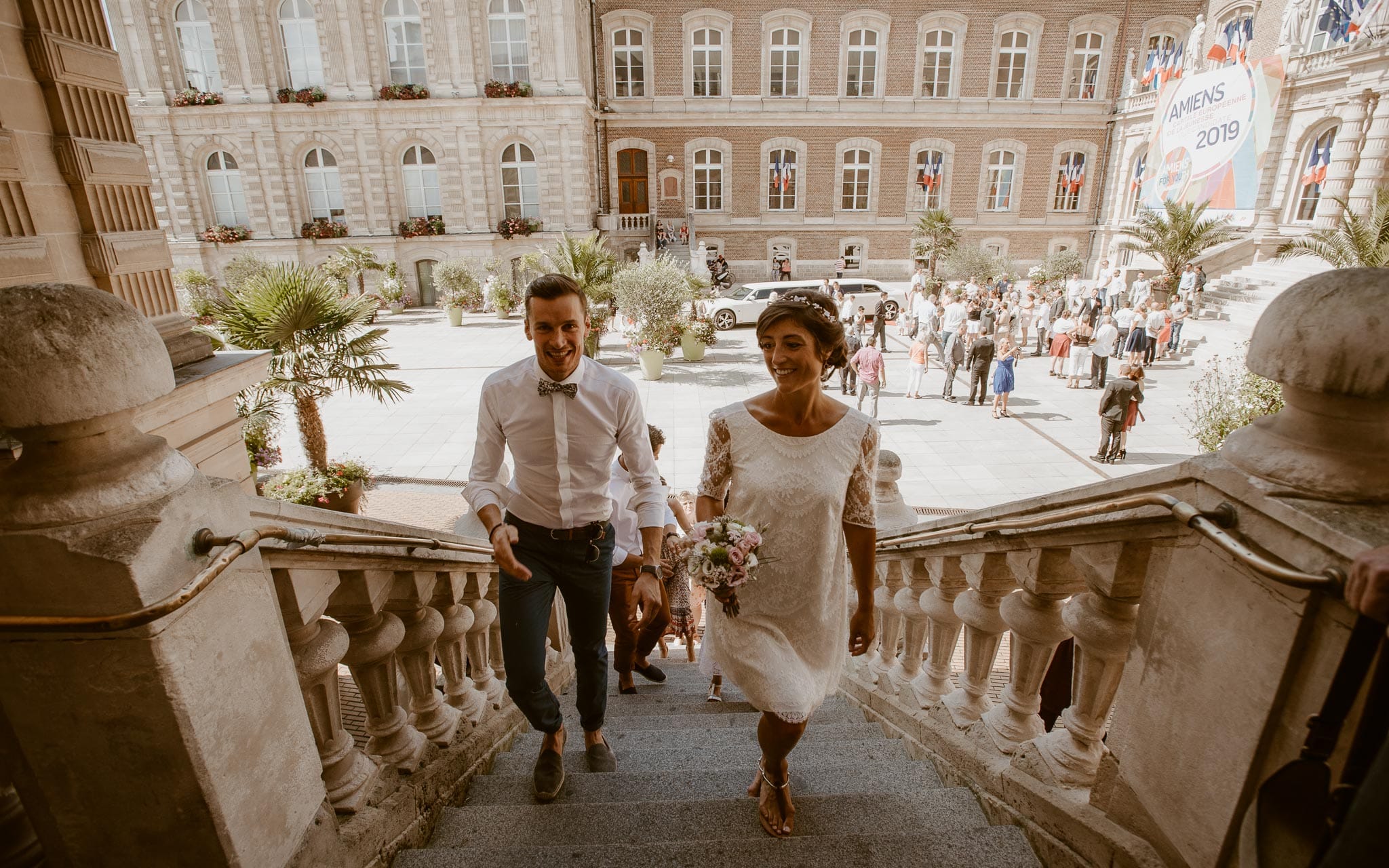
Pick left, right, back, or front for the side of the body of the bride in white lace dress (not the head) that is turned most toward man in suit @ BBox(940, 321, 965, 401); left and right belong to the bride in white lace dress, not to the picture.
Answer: back

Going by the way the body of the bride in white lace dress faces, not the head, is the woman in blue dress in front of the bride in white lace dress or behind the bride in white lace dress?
behind

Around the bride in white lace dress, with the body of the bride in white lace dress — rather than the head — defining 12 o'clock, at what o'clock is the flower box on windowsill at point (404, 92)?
The flower box on windowsill is roughly at 5 o'clock from the bride in white lace dress.

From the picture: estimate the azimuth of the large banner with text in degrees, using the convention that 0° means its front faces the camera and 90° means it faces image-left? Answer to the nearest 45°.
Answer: approximately 45°

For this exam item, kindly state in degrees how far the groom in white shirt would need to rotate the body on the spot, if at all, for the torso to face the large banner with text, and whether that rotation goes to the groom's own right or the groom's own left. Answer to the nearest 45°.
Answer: approximately 135° to the groom's own left

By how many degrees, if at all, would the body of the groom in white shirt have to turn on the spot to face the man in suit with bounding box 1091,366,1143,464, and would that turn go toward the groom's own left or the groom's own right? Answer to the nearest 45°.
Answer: approximately 135° to the groom's own left

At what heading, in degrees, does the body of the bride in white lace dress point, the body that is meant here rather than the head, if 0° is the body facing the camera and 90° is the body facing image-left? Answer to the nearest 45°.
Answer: approximately 0°
